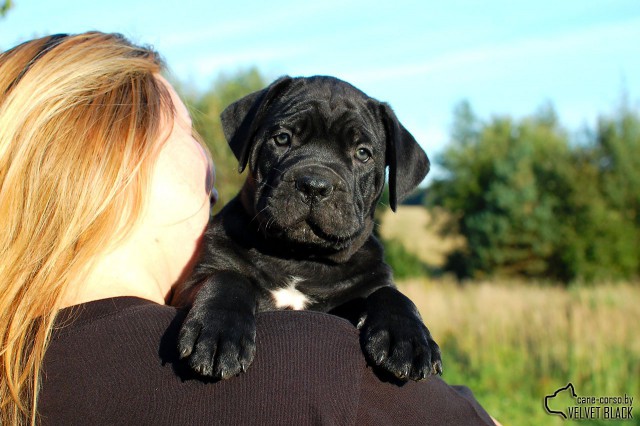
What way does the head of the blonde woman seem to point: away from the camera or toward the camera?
away from the camera

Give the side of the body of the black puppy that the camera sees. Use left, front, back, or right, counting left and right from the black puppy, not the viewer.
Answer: front
